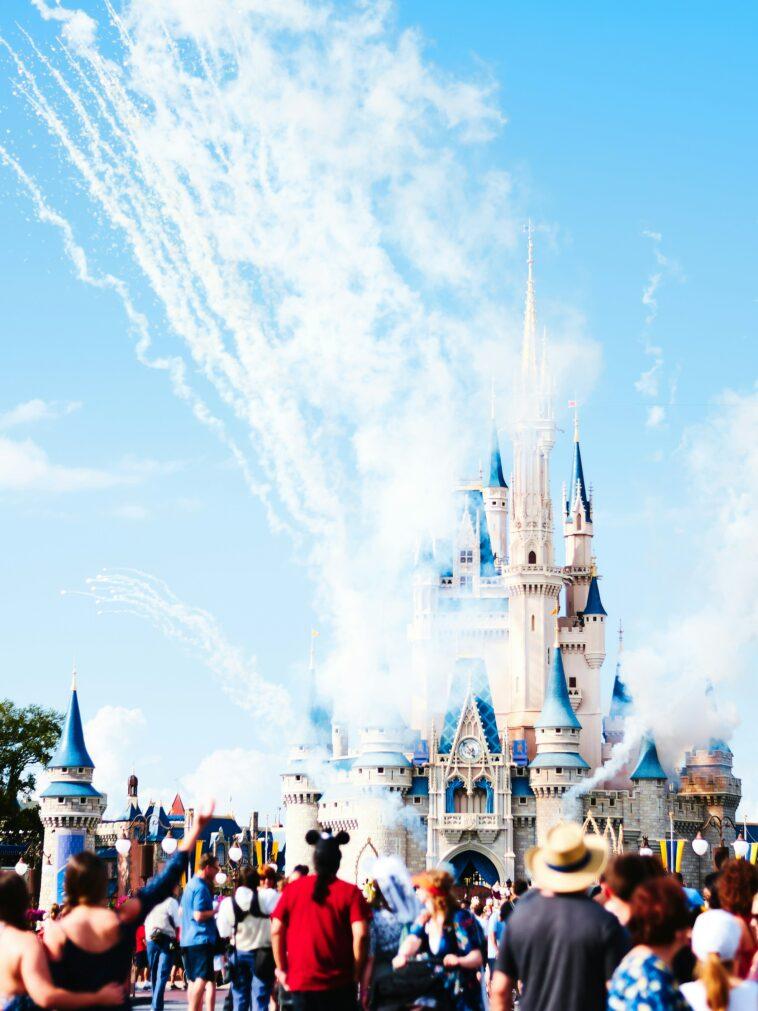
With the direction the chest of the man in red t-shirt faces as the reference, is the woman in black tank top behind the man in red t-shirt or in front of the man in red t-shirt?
behind

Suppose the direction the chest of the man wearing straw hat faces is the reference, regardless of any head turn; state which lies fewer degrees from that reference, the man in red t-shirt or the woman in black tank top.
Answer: the man in red t-shirt

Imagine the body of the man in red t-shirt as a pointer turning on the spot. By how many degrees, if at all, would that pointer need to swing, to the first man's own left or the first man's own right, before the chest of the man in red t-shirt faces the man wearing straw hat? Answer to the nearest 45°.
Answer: approximately 135° to the first man's own right

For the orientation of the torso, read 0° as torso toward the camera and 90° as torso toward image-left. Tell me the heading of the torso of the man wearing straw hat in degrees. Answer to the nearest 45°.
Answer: approximately 180°

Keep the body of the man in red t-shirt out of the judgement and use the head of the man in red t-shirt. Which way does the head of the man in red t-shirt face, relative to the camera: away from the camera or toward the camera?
away from the camera

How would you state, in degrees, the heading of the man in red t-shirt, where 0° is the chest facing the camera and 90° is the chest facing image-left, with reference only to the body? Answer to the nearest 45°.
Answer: approximately 180°

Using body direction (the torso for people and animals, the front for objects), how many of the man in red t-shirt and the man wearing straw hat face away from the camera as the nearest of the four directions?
2

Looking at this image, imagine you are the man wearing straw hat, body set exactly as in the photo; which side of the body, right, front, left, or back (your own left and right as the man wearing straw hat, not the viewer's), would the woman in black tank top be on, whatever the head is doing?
left

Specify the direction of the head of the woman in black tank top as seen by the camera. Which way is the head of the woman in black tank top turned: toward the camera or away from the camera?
away from the camera

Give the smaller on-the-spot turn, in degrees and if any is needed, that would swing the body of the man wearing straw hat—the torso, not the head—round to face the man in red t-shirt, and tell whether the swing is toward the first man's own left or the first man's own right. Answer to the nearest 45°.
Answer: approximately 45° to the first man's own left
